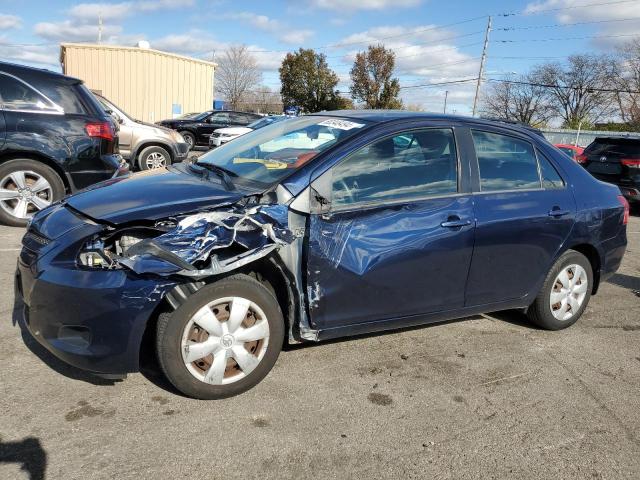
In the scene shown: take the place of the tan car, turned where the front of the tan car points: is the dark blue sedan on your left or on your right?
on your right

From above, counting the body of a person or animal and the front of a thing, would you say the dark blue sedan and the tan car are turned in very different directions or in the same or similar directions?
very different directions

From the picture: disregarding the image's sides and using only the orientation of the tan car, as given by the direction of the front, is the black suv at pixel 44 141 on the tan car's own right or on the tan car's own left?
on the tan car's own right

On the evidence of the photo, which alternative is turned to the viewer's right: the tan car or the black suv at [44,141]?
the tan car

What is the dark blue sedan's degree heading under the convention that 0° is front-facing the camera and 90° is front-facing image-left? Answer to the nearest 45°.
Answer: approximately 45°

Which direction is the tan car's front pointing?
to the viewer's right

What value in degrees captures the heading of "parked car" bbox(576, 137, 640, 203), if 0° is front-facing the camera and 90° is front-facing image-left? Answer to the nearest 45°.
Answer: approximately 225°

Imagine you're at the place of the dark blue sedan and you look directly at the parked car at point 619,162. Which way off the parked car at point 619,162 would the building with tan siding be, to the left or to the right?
left

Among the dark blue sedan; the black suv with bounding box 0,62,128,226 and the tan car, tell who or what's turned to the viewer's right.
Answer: the tan car

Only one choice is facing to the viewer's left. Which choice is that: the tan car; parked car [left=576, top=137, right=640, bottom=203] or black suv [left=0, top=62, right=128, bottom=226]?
the black suv

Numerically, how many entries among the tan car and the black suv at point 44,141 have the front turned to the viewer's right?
1

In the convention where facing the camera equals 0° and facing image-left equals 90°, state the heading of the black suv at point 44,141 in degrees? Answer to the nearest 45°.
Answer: approximately 90°

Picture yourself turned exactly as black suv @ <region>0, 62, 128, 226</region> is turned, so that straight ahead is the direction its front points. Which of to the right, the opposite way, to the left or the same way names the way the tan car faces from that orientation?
the opposite way
